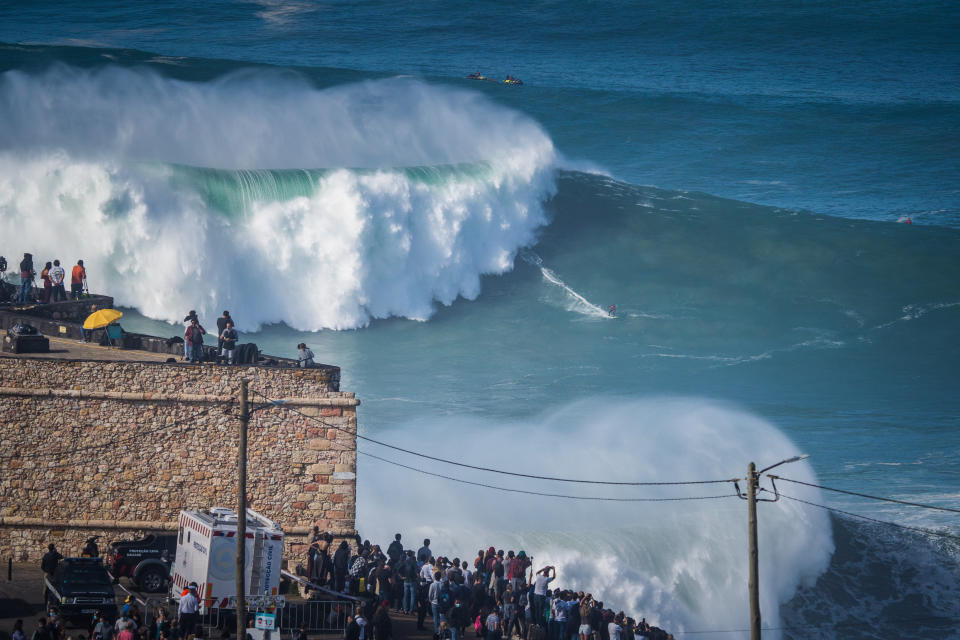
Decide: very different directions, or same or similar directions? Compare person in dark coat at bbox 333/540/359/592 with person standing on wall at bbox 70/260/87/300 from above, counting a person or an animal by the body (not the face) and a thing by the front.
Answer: same or similar directions

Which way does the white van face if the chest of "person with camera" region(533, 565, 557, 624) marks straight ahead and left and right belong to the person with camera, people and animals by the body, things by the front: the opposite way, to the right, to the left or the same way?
to the left

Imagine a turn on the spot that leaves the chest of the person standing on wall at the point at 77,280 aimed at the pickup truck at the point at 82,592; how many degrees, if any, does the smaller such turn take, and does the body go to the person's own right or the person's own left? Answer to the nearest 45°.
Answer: approximately 135° to the person's own right

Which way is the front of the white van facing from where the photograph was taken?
facing away from the viewer and to the left of the viewer

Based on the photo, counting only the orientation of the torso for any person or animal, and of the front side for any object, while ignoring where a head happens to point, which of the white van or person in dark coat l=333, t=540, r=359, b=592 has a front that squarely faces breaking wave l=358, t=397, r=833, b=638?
the person in dark coat

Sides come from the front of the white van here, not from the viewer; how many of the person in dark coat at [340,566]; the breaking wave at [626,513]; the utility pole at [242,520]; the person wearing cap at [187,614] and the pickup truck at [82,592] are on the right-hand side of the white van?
2

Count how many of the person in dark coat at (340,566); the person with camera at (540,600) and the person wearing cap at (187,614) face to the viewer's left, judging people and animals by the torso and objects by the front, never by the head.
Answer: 0

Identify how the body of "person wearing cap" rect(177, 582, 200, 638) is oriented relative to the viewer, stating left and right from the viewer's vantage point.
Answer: facing away from the viewer and to the right of the viewer

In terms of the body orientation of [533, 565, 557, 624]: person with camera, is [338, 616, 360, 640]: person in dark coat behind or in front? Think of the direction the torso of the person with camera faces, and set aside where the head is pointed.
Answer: behind

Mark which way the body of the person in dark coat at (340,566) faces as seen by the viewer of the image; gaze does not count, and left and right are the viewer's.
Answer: facing away from the viewer and to the right of the viewer

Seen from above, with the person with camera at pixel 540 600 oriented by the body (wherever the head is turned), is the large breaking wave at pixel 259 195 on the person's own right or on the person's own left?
on the person's own left

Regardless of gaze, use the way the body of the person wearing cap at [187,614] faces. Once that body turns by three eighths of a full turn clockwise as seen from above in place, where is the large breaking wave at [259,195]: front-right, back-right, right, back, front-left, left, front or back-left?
back

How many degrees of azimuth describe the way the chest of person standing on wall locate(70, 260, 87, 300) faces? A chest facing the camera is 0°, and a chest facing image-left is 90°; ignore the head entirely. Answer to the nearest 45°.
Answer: approximately 225°

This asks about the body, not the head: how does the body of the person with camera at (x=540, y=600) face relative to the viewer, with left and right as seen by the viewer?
facing away from the viewer and to the right of the viewer

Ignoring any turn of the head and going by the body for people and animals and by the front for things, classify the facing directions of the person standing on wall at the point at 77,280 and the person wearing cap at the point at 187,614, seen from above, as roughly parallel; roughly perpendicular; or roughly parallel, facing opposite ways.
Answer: roughly parallel

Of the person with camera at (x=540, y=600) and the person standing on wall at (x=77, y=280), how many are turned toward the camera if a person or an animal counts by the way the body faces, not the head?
0

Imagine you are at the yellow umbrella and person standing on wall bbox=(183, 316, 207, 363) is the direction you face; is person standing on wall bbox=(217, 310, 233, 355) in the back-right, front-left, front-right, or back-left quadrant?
front-left
